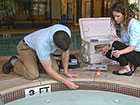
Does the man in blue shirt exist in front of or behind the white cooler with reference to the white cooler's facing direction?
in front

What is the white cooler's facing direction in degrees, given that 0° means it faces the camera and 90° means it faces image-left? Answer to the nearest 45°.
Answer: approximately 0°
